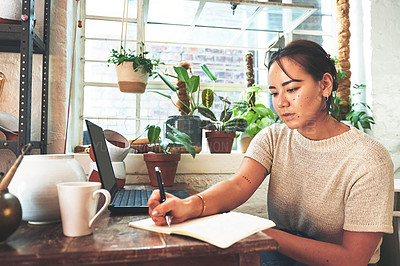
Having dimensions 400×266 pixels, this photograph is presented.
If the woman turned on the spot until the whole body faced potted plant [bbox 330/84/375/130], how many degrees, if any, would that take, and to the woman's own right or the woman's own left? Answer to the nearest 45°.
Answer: approximately 135° to the woman's own right

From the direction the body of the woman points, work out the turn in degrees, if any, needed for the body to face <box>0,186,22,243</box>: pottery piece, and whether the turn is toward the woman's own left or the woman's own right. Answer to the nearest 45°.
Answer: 0° — they already face it

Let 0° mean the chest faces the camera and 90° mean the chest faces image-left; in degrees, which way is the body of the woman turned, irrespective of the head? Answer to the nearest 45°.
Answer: approximately 45°

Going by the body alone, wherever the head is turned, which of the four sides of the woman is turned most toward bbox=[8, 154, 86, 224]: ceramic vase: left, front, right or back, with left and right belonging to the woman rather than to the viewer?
front

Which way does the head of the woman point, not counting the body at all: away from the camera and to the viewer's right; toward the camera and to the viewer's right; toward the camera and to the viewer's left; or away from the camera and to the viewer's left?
toward the camera and to the viewer's left

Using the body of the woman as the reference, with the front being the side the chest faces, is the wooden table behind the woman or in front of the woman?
in front

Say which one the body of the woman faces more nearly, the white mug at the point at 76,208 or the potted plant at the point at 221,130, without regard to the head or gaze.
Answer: the white mug

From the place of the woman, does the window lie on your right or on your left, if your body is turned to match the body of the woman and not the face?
on your right

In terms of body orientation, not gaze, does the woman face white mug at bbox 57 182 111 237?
yes

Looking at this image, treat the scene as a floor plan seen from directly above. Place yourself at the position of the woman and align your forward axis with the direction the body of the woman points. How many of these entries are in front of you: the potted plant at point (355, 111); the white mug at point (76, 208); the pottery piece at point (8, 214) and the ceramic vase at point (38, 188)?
3

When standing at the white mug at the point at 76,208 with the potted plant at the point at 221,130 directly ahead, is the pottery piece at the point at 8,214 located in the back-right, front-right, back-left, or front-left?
back-left
